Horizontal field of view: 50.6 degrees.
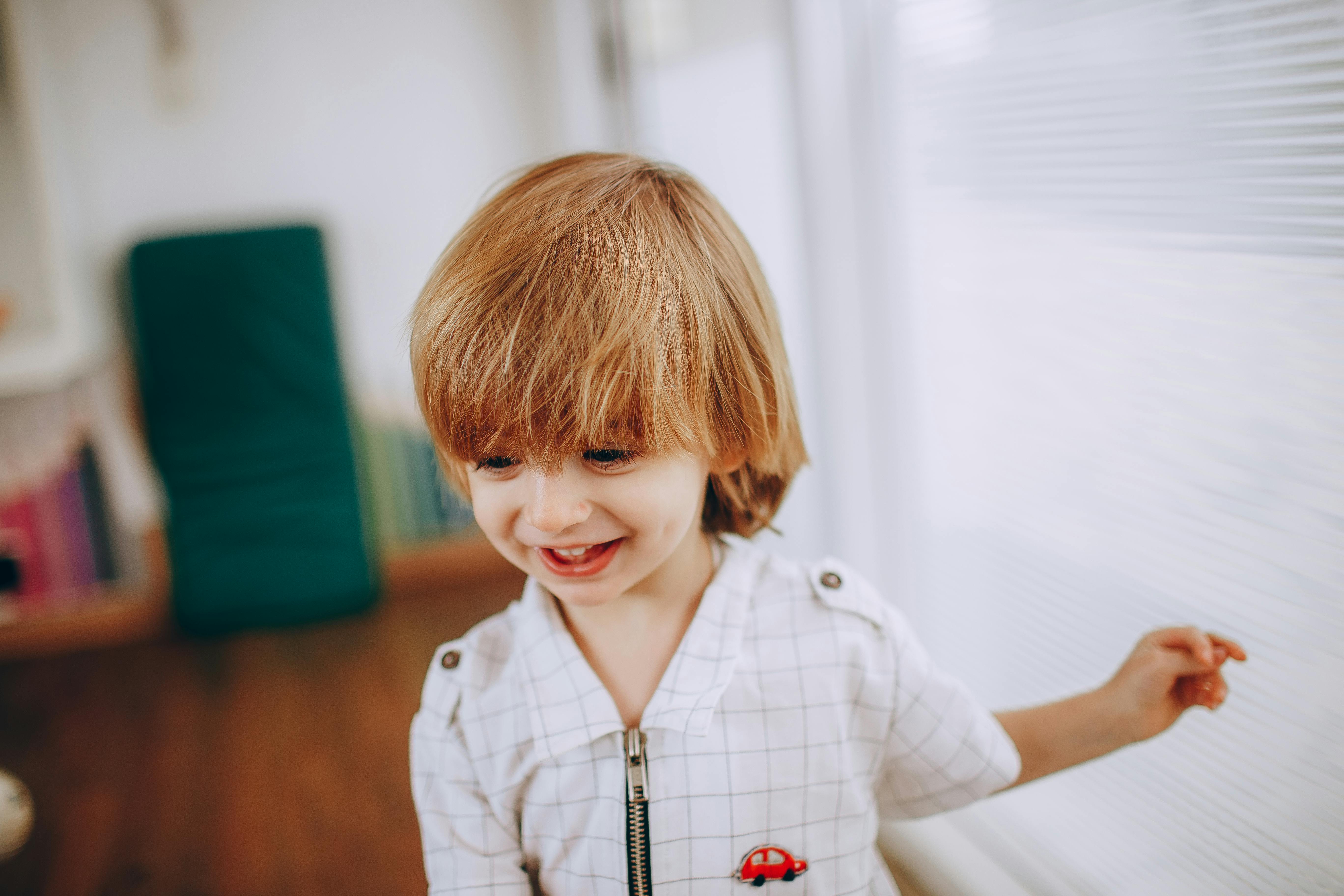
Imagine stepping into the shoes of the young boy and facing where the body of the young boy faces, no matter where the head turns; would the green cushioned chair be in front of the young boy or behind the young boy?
behind

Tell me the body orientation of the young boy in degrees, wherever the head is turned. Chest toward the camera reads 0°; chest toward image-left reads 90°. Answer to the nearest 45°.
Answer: approximately 0°

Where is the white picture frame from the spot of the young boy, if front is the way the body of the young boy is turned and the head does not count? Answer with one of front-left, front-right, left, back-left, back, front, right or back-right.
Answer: back-right

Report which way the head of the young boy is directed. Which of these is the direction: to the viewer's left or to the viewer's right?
to the viewer's left
